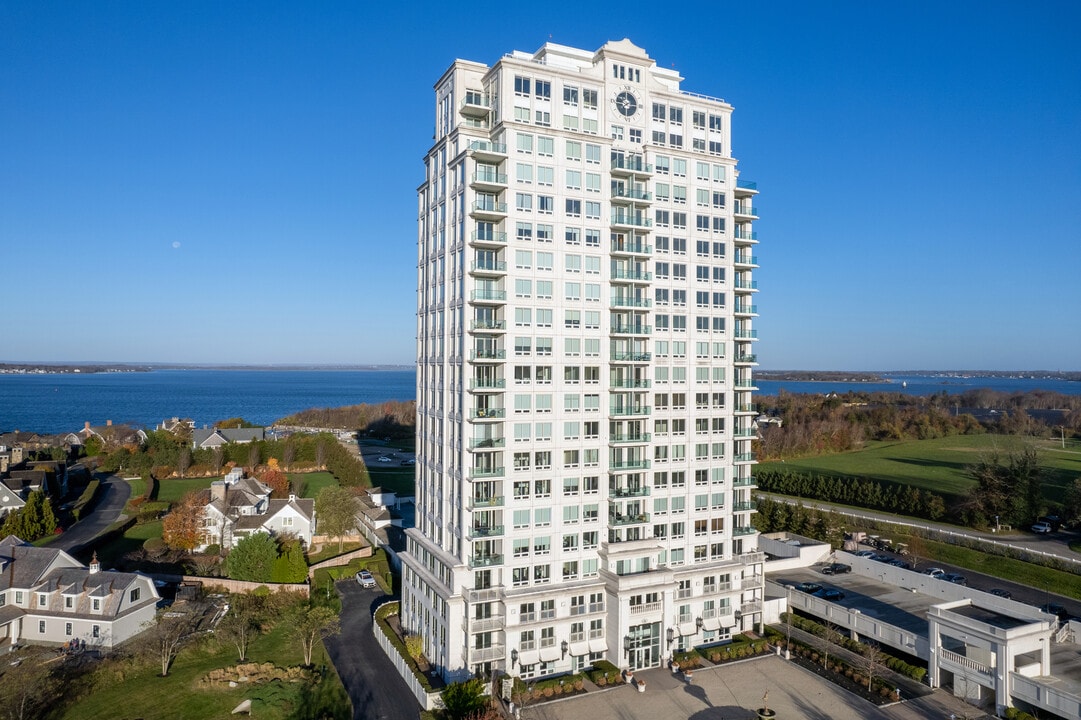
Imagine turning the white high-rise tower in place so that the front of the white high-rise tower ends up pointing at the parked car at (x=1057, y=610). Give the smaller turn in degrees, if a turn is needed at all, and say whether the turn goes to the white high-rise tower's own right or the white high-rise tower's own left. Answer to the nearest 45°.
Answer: approximately 45° to the white high-rise tower's own left

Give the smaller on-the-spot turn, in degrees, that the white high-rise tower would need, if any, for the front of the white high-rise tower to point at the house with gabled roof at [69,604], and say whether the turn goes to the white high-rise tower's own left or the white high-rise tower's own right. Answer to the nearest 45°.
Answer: approximately 135° to the white high-rise tower's own right

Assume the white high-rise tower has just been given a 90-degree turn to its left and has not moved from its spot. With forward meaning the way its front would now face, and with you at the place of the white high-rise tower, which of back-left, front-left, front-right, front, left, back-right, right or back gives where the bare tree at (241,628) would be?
back-left

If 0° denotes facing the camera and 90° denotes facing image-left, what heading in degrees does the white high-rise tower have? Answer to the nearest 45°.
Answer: approximately 315°

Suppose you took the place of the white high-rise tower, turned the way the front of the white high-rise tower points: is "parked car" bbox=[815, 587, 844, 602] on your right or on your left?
on your left

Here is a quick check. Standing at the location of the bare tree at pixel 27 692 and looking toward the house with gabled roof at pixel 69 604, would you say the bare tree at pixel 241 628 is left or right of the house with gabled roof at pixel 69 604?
right
